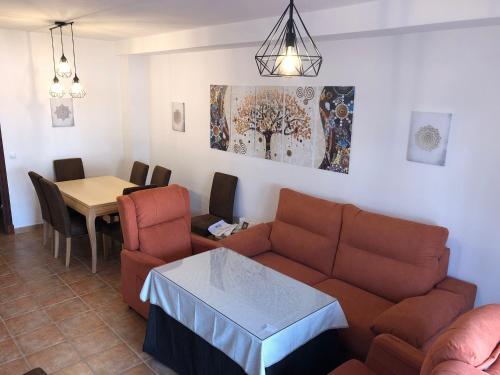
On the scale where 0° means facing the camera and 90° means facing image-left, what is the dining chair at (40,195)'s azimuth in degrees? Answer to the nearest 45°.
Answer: approximately 270°

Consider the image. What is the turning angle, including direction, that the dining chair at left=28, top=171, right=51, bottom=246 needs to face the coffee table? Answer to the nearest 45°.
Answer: approximately 90° to its right

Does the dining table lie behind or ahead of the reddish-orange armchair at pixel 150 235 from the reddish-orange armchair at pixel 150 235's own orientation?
behind

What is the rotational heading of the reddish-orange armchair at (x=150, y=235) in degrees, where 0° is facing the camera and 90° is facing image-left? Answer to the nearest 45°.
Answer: approximately 315°

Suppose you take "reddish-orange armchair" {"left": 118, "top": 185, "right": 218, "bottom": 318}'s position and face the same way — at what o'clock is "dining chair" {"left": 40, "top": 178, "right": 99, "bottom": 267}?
The dining chair is roughly at 6 o'clock from the reddish-orange armchair.

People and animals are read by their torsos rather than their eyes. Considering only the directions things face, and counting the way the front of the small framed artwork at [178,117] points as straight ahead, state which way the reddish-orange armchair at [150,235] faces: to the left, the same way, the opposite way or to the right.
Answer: to the left

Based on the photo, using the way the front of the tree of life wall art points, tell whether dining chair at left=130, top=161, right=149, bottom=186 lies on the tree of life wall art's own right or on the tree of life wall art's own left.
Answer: on the tree of life wall art's own right

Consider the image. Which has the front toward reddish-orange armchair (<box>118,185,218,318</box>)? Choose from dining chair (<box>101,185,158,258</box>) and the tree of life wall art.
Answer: the tree of life wall art

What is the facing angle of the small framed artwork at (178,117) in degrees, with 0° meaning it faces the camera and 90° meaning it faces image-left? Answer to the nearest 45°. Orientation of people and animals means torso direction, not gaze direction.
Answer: approximately 45°

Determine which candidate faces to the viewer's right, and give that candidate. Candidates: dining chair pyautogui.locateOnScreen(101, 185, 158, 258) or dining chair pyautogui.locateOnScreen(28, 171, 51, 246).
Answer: dining chair pyautogui.locateOnScreen(28, 171, 51, 246)
